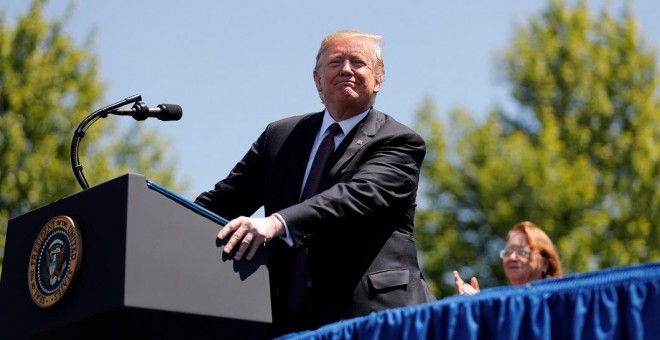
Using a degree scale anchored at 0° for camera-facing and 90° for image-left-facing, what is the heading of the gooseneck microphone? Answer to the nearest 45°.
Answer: approximately 270°

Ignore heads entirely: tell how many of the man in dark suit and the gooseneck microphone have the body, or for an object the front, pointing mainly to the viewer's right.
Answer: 1

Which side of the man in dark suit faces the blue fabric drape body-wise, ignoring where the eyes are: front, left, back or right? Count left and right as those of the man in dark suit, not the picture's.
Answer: left

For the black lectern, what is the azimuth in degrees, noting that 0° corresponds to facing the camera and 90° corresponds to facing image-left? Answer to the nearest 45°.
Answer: approximately 45°
